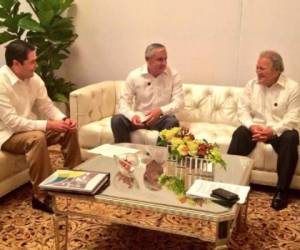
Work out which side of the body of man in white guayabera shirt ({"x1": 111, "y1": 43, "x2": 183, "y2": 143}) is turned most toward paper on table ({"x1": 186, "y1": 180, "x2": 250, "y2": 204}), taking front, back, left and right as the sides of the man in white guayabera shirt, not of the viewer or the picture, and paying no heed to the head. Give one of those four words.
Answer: front

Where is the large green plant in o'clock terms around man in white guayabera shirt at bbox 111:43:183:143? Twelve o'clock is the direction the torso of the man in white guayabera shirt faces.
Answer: The large green plant is roughly at 4 o'clock from the man in white guayabera shirt.

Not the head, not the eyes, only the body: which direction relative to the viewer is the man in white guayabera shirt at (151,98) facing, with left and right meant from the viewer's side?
facing the viewer

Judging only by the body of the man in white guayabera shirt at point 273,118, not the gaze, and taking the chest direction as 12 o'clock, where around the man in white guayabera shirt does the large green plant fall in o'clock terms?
The large green plant is roughly at 2 o'clock from the man in white guayabera shirt.

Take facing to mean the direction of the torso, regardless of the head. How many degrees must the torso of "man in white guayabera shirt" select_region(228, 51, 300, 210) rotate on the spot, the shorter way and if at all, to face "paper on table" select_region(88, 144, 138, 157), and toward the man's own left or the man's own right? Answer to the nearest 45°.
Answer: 0° — they already face it

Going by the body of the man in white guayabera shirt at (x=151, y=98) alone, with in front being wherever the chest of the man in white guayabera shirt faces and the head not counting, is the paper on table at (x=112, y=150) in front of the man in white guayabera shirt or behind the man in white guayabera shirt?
in front

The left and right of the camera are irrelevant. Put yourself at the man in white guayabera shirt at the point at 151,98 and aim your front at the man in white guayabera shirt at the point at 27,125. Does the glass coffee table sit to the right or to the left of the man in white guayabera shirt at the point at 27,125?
left

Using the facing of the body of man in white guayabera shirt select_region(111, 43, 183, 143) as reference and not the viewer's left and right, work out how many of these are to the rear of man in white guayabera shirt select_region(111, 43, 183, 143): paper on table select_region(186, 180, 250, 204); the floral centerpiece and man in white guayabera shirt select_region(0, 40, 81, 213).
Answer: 0

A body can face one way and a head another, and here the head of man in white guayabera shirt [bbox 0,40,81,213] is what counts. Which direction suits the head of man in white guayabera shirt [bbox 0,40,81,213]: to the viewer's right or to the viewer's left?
to the viewer's right

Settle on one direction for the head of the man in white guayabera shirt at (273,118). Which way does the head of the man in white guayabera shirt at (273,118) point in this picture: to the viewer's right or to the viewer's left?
to the viewer's left

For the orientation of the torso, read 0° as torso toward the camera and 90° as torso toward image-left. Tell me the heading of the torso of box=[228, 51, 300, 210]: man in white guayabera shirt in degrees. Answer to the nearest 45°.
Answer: approximately 45°

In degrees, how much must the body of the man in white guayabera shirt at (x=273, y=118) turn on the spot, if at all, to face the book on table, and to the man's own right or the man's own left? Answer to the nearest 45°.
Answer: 0° — they already face it

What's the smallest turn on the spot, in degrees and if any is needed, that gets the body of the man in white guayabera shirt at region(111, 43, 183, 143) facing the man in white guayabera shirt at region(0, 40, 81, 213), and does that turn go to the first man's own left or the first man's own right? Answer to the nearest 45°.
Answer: approximately 45° to the first man's own right

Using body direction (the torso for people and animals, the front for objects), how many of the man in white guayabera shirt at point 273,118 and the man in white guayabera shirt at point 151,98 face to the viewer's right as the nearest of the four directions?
0

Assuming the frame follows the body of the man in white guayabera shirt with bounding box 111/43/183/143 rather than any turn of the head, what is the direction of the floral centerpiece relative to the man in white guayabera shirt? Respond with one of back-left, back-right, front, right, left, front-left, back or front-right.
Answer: front
